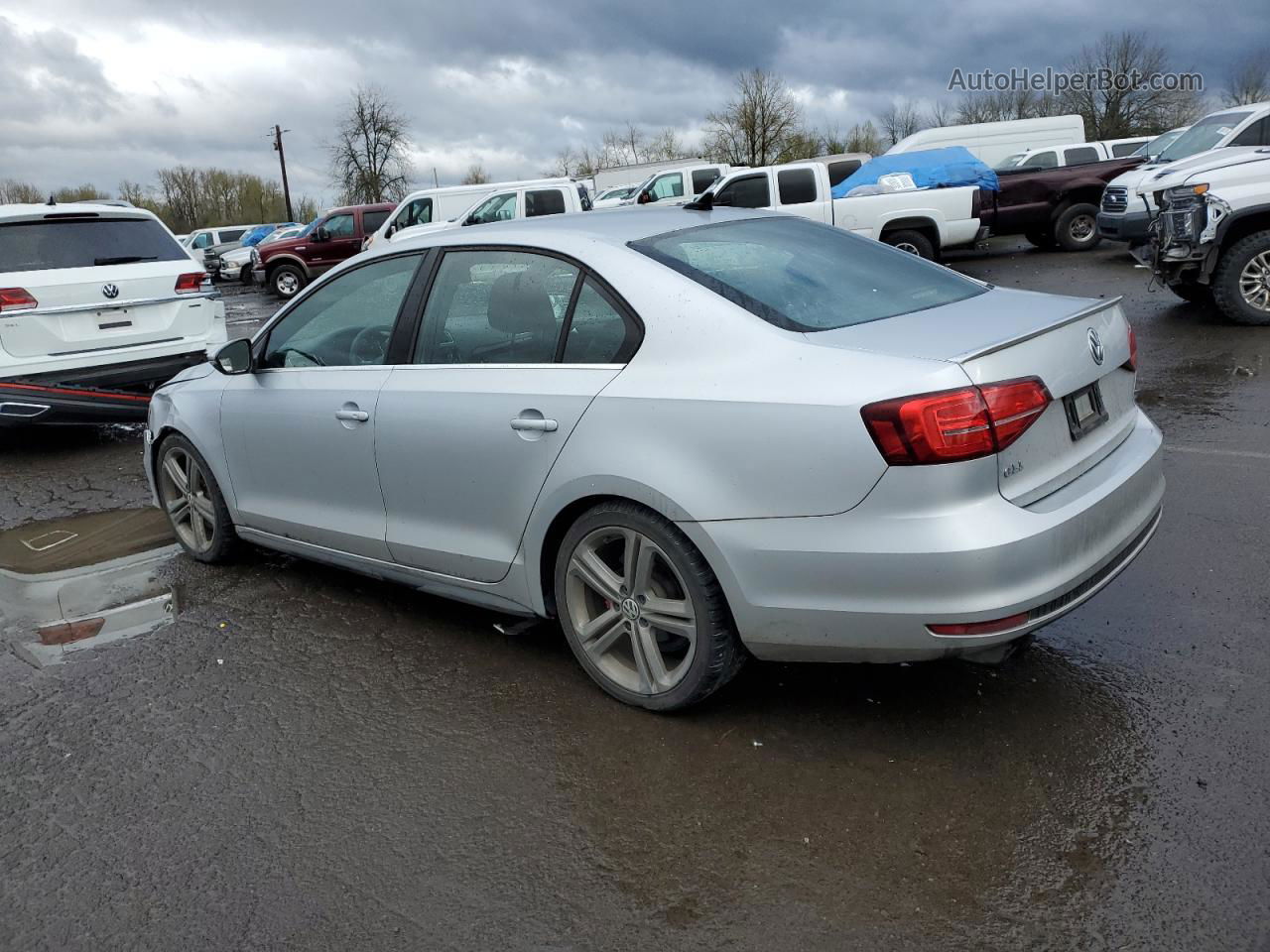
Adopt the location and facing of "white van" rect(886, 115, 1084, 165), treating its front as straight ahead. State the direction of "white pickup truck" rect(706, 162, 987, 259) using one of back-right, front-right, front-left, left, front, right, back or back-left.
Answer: left

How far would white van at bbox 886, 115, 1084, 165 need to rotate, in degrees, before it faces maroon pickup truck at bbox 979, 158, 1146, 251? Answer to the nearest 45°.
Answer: approximately 90° to its left

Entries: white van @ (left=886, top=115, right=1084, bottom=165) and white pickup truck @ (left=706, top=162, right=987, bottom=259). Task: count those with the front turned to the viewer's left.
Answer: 2

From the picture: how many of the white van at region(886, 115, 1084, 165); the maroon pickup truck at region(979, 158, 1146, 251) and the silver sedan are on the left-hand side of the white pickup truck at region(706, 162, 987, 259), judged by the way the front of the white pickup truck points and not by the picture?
1

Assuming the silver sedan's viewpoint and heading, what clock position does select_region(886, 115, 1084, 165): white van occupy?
The white van is roughly at 2 o'clock from the silver sedan.

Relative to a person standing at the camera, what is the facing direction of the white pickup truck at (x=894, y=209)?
facing to the left of the viewer

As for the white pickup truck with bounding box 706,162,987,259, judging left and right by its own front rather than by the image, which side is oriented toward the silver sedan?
left

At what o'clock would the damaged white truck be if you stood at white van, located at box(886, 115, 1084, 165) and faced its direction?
The damaged white truck is roughly at 9 o'clock from the white van.

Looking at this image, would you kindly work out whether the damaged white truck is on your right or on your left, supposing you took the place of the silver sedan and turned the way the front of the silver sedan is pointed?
on your right

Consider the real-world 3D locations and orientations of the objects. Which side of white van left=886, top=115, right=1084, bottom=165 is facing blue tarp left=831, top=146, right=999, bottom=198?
left

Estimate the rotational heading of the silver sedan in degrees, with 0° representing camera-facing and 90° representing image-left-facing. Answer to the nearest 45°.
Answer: approximately 135°

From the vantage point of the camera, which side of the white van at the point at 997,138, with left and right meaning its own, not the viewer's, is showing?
left
